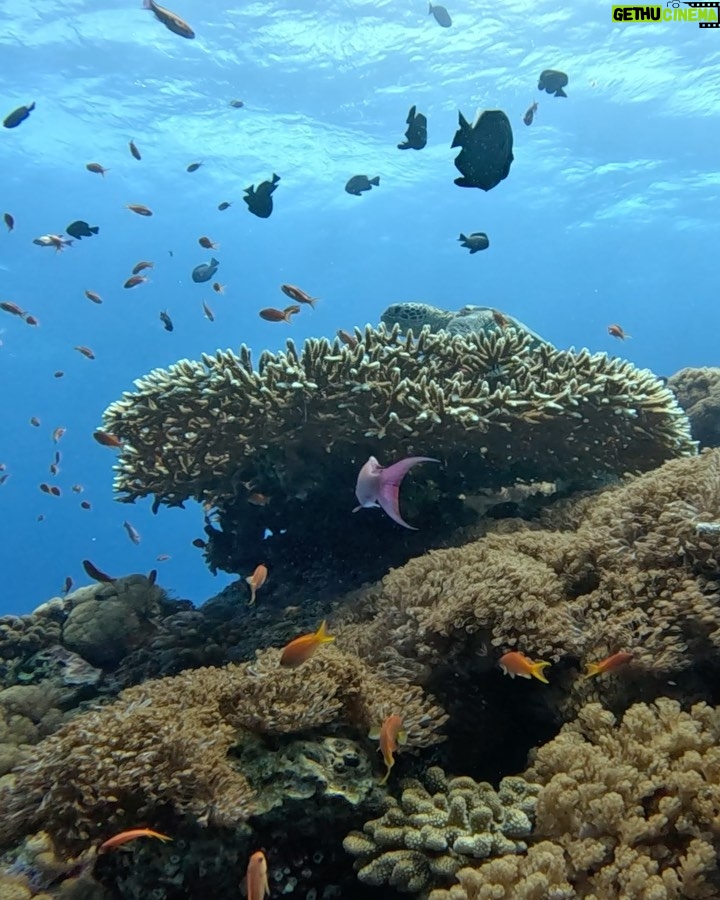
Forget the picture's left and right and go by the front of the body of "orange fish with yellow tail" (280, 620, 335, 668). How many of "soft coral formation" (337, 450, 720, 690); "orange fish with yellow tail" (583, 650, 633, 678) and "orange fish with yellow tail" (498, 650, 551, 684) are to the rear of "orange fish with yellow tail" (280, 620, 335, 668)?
3

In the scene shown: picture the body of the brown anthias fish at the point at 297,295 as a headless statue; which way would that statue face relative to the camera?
to the viewer's left

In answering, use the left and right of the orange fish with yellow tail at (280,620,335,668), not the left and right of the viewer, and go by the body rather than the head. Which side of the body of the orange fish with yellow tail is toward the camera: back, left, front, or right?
left

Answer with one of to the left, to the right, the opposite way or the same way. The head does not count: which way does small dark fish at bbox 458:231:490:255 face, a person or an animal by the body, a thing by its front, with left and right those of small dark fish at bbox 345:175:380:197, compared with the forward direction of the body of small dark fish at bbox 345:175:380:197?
the opposite way

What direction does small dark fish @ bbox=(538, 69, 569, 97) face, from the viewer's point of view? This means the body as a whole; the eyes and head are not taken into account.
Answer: to the viewer's left

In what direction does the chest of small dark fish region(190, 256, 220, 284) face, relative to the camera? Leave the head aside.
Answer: to the viewer's left

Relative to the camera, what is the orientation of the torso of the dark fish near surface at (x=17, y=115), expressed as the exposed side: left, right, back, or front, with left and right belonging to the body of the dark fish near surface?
left

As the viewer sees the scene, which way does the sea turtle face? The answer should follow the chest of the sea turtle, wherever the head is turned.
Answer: to the viewer's left
